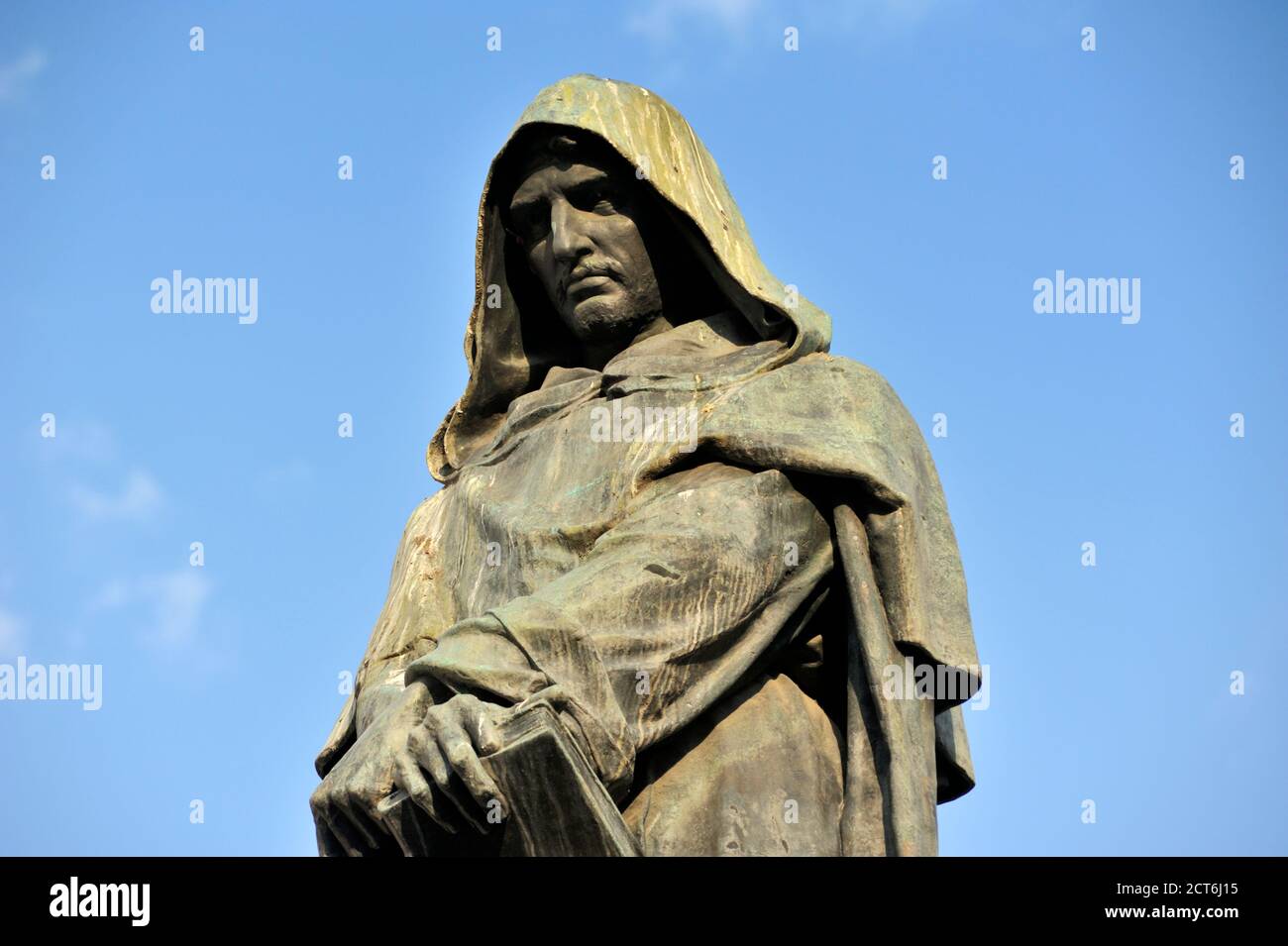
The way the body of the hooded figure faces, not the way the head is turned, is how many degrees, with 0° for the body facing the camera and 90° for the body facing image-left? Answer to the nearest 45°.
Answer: approximately 45°
